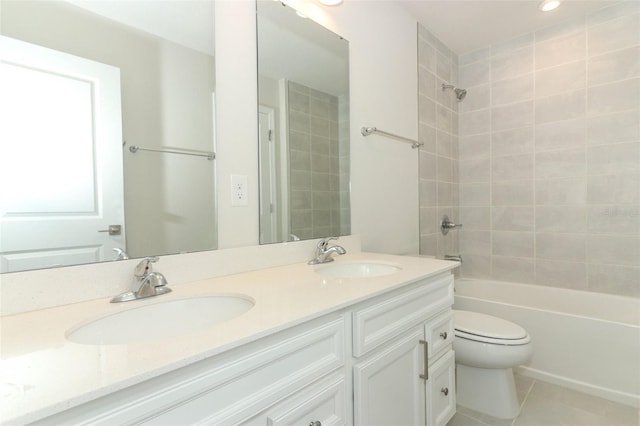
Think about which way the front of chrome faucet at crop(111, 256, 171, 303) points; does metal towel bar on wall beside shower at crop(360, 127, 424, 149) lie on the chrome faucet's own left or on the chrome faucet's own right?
on the chrome faucet's own left

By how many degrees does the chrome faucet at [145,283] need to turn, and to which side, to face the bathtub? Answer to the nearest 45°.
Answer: approximately 45° to its left

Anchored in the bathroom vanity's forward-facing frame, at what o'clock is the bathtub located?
The bathtub is roughly at 10 o'clock from the bathroom vanity.

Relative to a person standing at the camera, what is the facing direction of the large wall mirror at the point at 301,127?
facing the viewer and to the right of the viewer

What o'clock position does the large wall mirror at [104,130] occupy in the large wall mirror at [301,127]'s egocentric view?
the large wall mirror at [104,130] is roughly at 3 o'clock from the large wall mirror at [301,127].

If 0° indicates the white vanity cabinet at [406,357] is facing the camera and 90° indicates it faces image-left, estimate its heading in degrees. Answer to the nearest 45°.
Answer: approximately 315°
